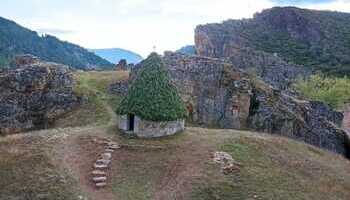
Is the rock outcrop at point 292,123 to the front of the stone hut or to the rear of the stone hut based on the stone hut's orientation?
to the rear

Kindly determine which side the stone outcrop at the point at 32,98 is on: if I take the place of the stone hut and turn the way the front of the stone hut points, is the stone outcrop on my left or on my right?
on my right

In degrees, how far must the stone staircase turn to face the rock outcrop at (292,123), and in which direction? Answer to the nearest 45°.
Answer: approximately 135° to its left

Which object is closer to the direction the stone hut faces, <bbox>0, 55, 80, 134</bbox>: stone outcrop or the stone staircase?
the stone staircase

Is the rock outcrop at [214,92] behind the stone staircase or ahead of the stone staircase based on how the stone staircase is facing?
behind

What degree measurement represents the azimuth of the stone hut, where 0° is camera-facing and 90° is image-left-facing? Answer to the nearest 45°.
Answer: approximately 45°

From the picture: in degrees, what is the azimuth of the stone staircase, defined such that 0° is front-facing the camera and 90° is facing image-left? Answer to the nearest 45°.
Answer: approximately 0°

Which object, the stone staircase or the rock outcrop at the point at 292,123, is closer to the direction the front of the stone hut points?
the stone staircase
